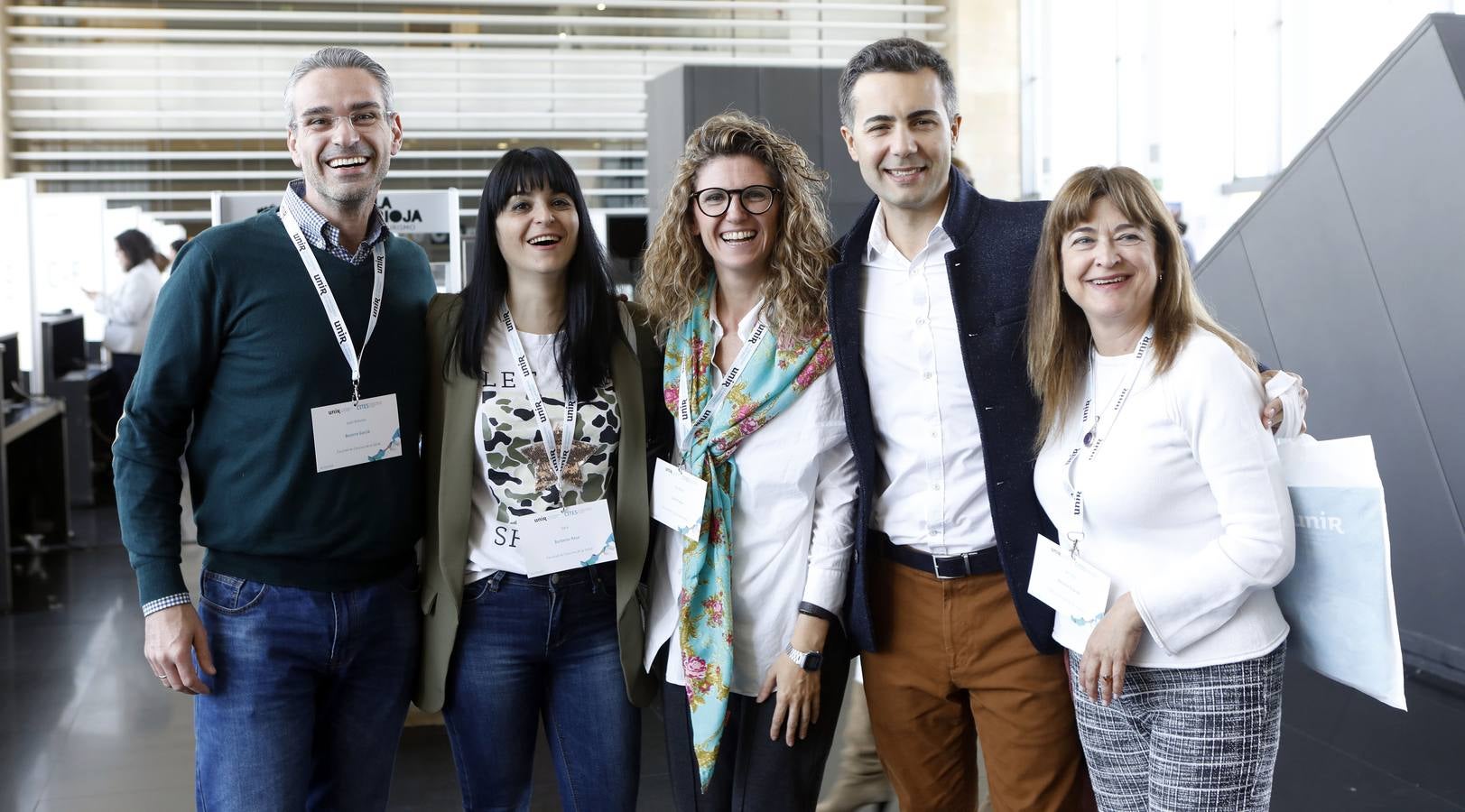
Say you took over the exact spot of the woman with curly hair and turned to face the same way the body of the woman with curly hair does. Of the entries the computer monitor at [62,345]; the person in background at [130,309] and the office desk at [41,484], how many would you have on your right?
3

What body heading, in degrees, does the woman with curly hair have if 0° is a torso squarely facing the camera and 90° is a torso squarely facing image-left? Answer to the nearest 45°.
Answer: approximately 45°

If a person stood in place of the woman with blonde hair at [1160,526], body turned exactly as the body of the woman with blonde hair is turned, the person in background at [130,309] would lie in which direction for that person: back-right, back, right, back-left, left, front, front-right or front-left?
right

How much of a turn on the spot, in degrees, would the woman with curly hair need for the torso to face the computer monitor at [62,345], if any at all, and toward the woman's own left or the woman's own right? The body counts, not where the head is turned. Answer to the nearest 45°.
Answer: approximately 90° to the woman's own right

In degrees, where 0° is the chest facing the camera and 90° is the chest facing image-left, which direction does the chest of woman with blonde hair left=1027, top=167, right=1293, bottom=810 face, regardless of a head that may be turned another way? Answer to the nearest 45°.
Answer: approximately 45°

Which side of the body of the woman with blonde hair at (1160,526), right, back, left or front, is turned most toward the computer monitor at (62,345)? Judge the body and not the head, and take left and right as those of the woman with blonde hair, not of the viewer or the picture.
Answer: right

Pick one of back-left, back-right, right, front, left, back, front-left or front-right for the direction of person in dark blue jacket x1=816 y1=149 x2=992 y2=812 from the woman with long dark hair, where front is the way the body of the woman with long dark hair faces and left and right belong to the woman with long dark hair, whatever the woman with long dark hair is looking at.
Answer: back-left

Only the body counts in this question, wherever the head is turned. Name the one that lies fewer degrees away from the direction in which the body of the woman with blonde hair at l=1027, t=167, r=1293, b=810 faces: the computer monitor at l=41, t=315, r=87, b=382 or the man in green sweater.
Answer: the man in green sweater

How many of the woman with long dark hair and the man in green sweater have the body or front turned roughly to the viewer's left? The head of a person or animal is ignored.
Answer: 0

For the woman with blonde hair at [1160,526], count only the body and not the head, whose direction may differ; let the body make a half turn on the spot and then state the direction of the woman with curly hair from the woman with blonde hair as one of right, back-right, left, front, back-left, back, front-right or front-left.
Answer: back-left

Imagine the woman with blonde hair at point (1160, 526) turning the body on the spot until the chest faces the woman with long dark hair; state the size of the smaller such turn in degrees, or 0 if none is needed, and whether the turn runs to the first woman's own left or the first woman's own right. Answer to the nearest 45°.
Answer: approximately 45° to the first woman's own right

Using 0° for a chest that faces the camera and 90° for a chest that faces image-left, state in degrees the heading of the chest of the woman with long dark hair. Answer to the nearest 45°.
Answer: approximately 0°
